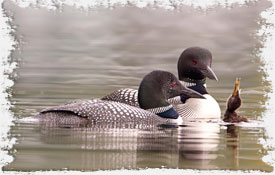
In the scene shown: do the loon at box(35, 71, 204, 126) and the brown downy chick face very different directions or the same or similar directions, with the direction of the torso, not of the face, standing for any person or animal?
very different directions

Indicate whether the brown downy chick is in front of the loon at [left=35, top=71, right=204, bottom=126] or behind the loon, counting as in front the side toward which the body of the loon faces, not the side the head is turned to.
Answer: in front

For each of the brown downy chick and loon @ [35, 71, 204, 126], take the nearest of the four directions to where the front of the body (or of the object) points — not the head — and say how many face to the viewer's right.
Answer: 1

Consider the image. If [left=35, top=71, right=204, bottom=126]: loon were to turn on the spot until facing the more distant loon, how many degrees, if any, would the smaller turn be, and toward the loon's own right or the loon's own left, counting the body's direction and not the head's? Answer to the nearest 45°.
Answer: approximately 45° to the loon's own left

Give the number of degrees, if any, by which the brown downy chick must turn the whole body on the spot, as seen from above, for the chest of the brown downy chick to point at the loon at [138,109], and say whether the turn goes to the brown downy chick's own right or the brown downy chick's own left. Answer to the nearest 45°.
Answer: approximately 45° to the brown downy chick's own left

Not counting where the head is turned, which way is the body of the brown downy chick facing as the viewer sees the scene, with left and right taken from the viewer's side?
facing to the left of the viewer

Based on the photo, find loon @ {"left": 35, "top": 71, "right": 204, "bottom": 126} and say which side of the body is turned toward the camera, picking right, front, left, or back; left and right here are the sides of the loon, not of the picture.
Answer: right
